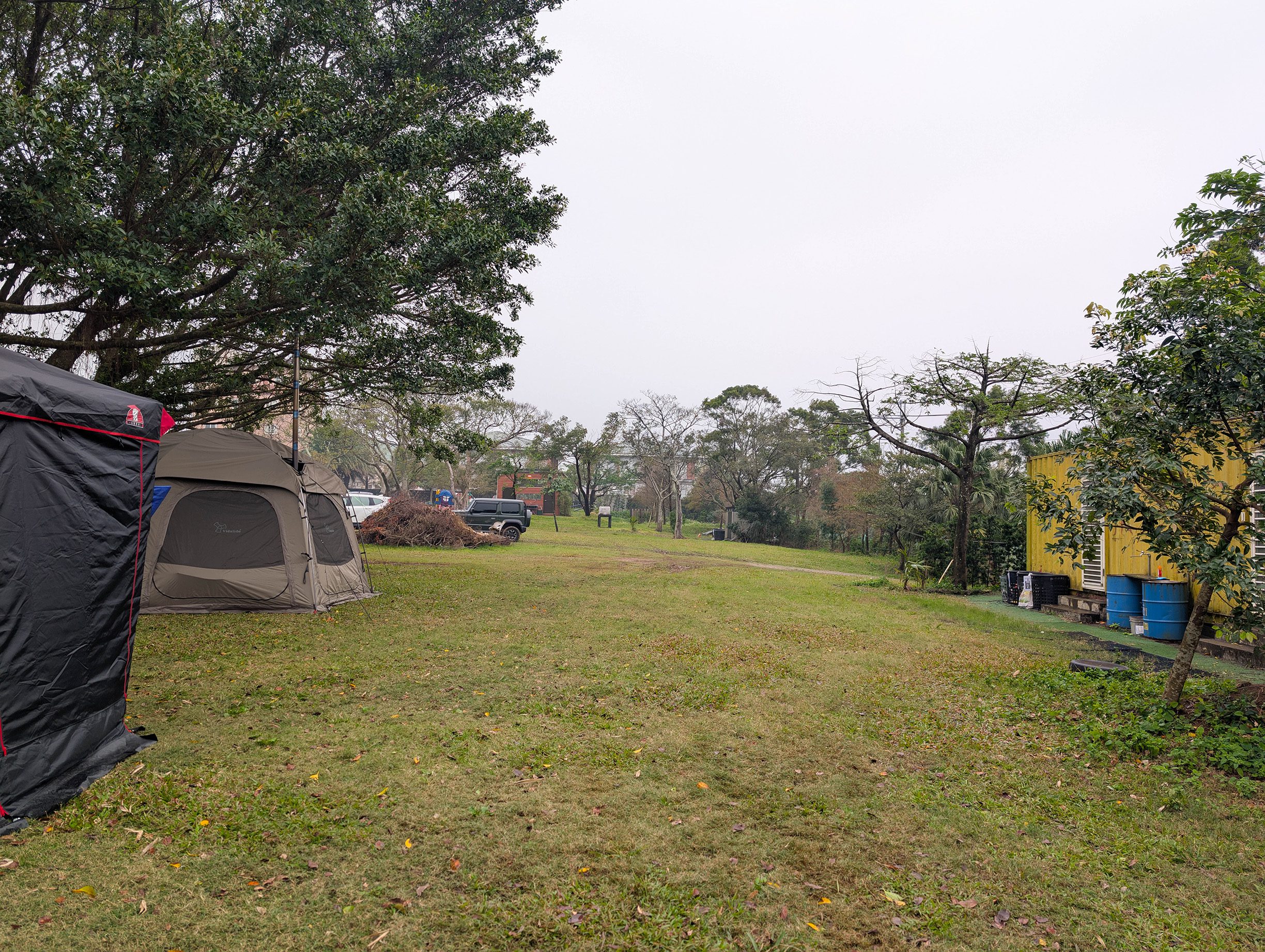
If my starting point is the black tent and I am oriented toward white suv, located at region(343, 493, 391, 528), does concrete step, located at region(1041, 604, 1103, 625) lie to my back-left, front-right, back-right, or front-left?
front-right

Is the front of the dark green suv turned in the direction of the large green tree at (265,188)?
no

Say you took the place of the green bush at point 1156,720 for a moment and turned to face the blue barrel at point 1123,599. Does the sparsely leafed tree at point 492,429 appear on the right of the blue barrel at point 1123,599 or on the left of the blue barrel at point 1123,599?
left

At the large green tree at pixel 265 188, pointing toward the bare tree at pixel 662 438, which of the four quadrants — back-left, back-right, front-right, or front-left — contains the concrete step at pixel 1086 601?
front-right

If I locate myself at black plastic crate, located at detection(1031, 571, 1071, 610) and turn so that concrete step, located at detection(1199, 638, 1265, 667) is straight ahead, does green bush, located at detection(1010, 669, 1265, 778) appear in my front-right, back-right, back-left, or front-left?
front-right

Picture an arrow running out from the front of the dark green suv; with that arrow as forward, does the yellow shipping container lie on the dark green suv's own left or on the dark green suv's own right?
on the dark green suv's own left
